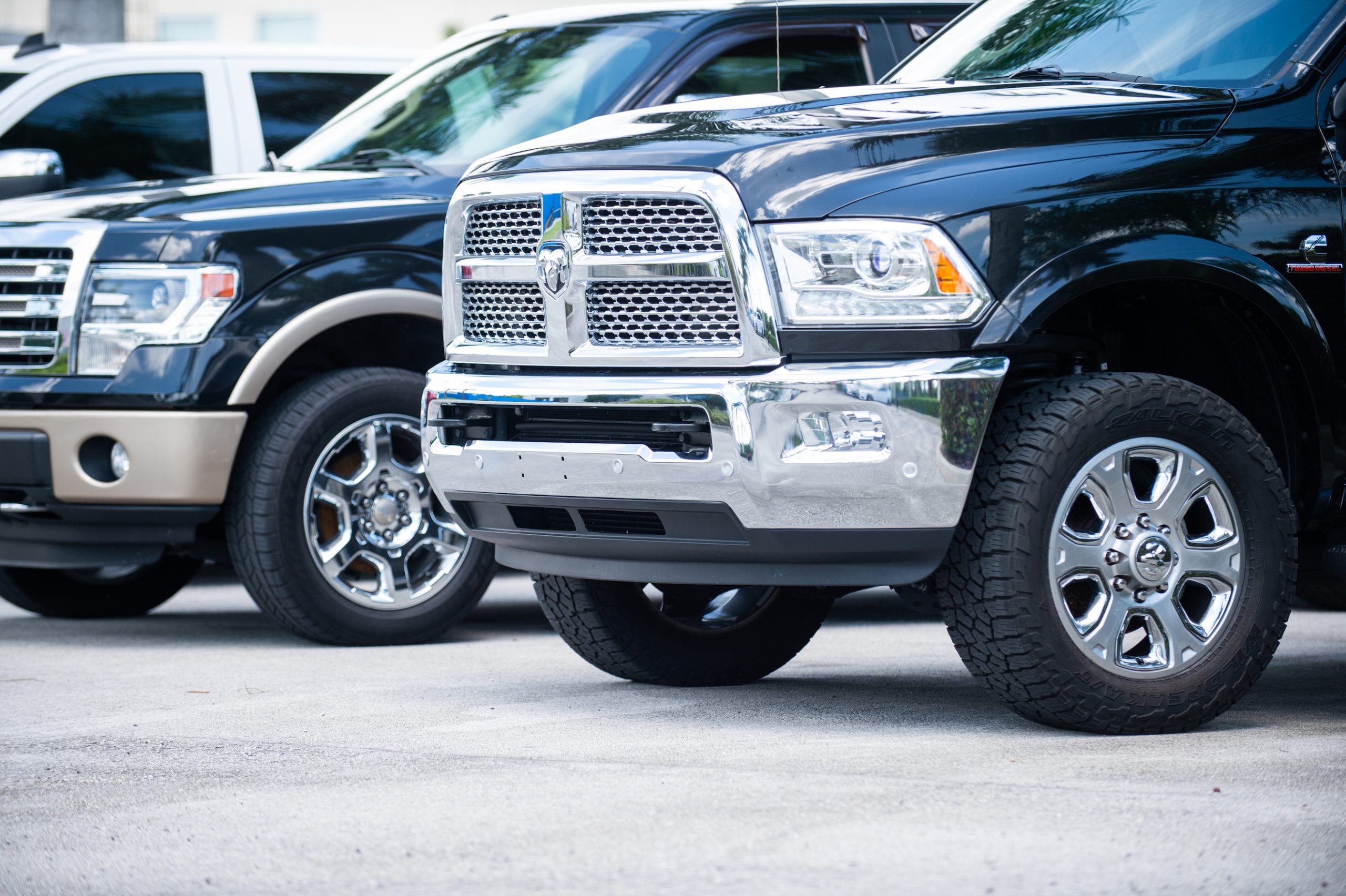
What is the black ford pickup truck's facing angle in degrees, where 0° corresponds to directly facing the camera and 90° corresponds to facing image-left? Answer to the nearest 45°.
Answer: approximately 45°

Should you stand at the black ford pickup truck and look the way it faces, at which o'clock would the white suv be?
The white suv is roughly at 4 o'clock from the black ford pickup truck.

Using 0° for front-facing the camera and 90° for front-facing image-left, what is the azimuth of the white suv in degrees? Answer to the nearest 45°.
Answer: approximately 45°

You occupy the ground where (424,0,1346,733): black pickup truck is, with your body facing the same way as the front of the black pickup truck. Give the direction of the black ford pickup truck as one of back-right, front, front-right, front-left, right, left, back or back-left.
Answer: right

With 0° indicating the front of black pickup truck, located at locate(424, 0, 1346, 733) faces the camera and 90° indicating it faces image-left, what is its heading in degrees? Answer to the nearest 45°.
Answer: approximately 45°

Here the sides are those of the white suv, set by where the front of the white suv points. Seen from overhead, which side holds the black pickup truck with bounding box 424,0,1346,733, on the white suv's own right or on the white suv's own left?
on the white suv's own left

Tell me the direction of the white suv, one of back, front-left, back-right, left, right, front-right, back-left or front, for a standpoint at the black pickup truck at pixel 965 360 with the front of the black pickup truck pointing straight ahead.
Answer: right

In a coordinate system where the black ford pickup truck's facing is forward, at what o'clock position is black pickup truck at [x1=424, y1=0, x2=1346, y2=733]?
The black pickup truck is roughly at 9 o'clock from the black ford pickup truck.

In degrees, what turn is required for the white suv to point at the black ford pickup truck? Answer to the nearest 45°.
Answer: approximately 45° to its left
